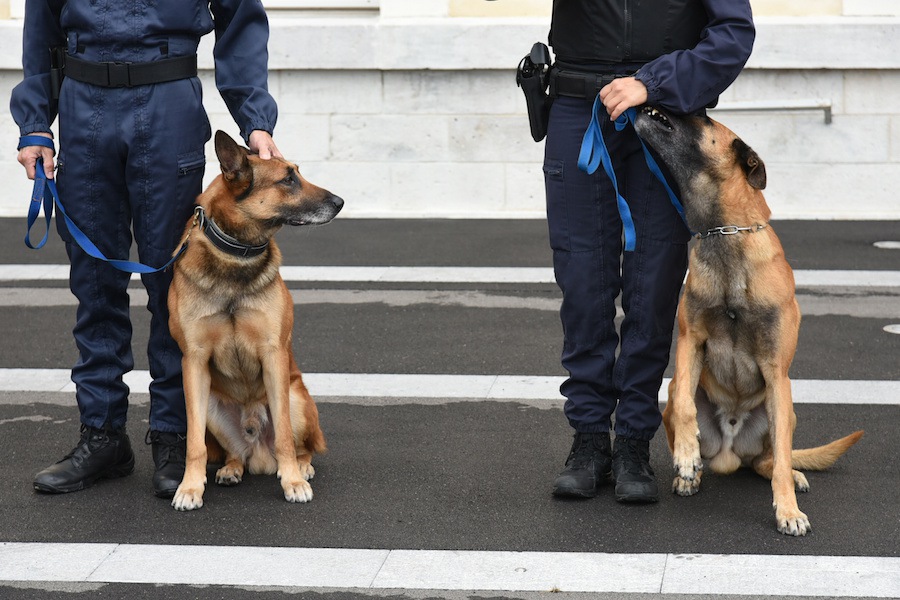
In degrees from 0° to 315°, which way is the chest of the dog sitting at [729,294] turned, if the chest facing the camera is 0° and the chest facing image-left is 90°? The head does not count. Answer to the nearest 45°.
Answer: approximately 0°

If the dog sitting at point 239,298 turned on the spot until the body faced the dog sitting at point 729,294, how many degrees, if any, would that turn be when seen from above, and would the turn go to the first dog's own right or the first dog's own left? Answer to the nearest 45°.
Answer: approximately 90° to the first dog's own left

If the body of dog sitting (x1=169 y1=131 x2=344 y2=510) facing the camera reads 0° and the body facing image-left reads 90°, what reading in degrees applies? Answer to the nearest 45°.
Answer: approximately 0°

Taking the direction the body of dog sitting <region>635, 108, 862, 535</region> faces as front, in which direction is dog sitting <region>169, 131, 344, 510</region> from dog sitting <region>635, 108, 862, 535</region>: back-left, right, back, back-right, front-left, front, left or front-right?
right

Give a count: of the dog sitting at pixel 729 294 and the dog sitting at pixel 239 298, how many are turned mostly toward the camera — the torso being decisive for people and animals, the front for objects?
2
